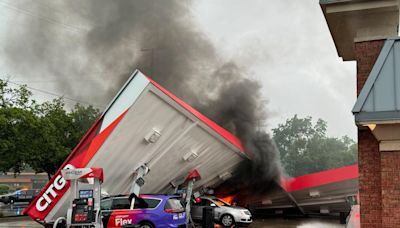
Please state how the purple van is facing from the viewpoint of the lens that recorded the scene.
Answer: facing away from the viewer and to the left of the viewer

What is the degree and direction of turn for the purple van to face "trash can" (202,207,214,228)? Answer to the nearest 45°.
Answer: approximately 135° to its right

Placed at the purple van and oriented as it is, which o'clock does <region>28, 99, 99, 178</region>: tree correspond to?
The tree is roughly at 1 o'clock from the purple van.

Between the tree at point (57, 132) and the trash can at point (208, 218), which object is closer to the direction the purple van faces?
the tree

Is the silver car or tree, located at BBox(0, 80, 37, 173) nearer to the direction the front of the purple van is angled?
the tree

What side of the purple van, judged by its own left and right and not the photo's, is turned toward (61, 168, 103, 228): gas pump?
left
